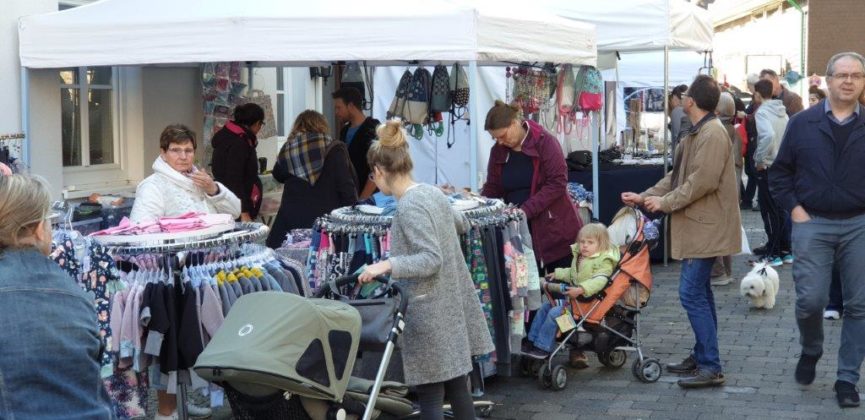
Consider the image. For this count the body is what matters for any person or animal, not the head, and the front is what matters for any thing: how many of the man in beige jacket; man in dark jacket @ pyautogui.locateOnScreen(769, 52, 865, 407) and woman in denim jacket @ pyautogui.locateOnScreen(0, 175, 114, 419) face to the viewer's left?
1

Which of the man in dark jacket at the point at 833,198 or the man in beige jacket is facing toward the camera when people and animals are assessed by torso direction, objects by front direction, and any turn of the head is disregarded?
the man in dark jacket

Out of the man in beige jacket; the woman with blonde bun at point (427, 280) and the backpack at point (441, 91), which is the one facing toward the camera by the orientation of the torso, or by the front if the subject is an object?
the backpack

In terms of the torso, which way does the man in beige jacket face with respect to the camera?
to the viewer's left

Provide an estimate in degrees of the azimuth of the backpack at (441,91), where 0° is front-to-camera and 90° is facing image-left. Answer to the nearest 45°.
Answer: approximately 0°

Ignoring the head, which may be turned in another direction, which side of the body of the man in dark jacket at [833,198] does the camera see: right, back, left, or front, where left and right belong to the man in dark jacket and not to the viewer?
front

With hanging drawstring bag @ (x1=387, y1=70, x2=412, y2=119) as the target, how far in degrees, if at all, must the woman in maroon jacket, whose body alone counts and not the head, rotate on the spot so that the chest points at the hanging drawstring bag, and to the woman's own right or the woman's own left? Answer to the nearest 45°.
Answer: approximately 90° to the woman's own right

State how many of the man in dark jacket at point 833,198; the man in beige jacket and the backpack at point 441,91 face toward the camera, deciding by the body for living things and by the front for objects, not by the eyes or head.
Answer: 2

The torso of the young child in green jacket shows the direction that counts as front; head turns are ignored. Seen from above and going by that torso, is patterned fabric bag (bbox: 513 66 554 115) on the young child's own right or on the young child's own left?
on the young child's own right

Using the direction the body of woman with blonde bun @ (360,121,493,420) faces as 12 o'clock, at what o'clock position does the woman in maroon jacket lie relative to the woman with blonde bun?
The woman in maroon jacket is roughly at 2 o'clock from the woman with blonde bun.

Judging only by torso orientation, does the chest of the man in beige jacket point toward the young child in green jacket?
yes

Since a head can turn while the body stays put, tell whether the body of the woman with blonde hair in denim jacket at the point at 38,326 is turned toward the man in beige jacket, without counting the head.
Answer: no

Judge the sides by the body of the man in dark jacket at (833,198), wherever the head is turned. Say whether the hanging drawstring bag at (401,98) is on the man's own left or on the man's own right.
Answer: on the man's own right

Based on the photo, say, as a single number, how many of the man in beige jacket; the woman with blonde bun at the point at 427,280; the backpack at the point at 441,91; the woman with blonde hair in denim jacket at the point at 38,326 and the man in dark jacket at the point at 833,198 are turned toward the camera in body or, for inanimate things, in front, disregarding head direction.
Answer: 2

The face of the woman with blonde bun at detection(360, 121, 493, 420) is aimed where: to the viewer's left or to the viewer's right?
to the viewer's left

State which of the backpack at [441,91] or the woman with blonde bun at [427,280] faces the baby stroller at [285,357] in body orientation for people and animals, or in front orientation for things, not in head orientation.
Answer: the backpack

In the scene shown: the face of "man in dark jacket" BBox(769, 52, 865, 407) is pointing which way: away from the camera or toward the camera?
toward the camera
